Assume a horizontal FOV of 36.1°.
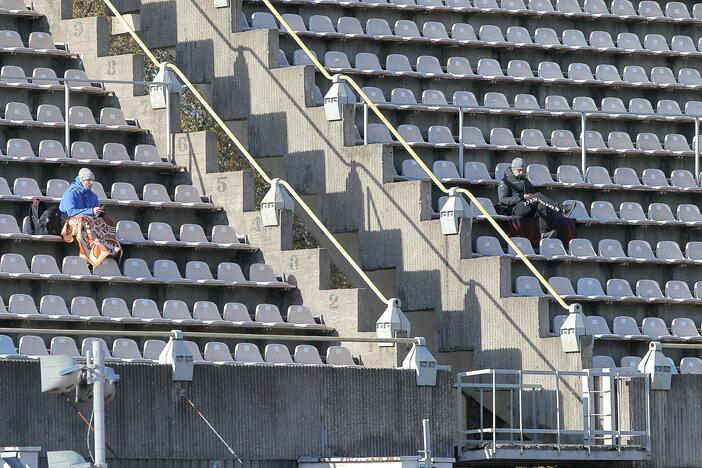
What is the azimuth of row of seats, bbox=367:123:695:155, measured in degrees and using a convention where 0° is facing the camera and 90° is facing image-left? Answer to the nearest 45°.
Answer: approximately 315°

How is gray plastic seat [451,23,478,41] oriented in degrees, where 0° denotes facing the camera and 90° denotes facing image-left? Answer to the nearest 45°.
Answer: approximately 315°

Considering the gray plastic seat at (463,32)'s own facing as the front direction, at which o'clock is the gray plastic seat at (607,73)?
the gray plastic seat at (607,73) is roughly at 10 o'clock from the gray plastic seat at (463,32).

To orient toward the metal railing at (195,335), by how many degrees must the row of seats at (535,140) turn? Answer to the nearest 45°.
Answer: approximately 90° to its right

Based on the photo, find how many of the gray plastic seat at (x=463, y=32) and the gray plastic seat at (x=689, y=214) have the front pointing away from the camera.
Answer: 0
